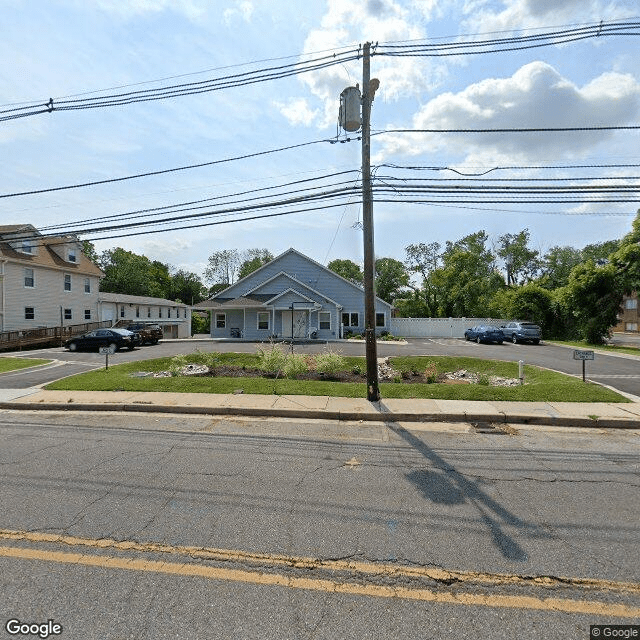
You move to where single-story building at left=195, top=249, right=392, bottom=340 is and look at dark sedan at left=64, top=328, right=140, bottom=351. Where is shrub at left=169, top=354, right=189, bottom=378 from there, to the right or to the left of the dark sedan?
left

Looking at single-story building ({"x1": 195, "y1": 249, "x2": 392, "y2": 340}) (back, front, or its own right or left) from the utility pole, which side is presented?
front

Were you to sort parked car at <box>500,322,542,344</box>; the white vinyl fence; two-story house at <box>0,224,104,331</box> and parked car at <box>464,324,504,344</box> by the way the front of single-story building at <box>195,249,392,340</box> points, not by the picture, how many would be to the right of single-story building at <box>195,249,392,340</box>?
1

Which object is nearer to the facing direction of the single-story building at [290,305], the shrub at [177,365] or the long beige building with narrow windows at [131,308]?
the shrub

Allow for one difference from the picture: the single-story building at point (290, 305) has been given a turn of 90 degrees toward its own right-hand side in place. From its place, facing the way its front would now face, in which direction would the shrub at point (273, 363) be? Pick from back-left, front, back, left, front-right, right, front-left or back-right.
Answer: left

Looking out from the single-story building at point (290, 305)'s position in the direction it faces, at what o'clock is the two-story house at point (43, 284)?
The two-story house is roughly at 3 o'clock from the single-story building.

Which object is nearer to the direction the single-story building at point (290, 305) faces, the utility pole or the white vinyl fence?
the utility pole

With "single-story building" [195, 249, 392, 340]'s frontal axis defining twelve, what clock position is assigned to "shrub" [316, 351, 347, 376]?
The shrub is roughly at 12 o'clock from the single-story building.

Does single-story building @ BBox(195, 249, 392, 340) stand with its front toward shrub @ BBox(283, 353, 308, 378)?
yes

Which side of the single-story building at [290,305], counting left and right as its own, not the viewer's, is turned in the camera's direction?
front

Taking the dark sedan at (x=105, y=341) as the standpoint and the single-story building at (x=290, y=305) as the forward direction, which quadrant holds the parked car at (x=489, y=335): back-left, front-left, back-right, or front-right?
front-right

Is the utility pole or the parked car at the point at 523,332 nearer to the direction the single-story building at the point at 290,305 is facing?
the utility pole

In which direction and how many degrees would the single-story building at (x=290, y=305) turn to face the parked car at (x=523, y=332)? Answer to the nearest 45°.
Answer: approximately 90° to its left
